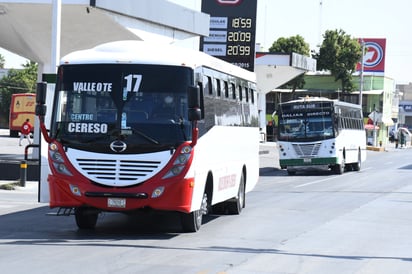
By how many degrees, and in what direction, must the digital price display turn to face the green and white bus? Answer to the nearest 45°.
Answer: approximately 45° to its left

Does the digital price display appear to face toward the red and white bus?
yes

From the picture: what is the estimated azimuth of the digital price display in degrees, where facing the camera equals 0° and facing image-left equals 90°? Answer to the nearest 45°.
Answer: approximately 0°
